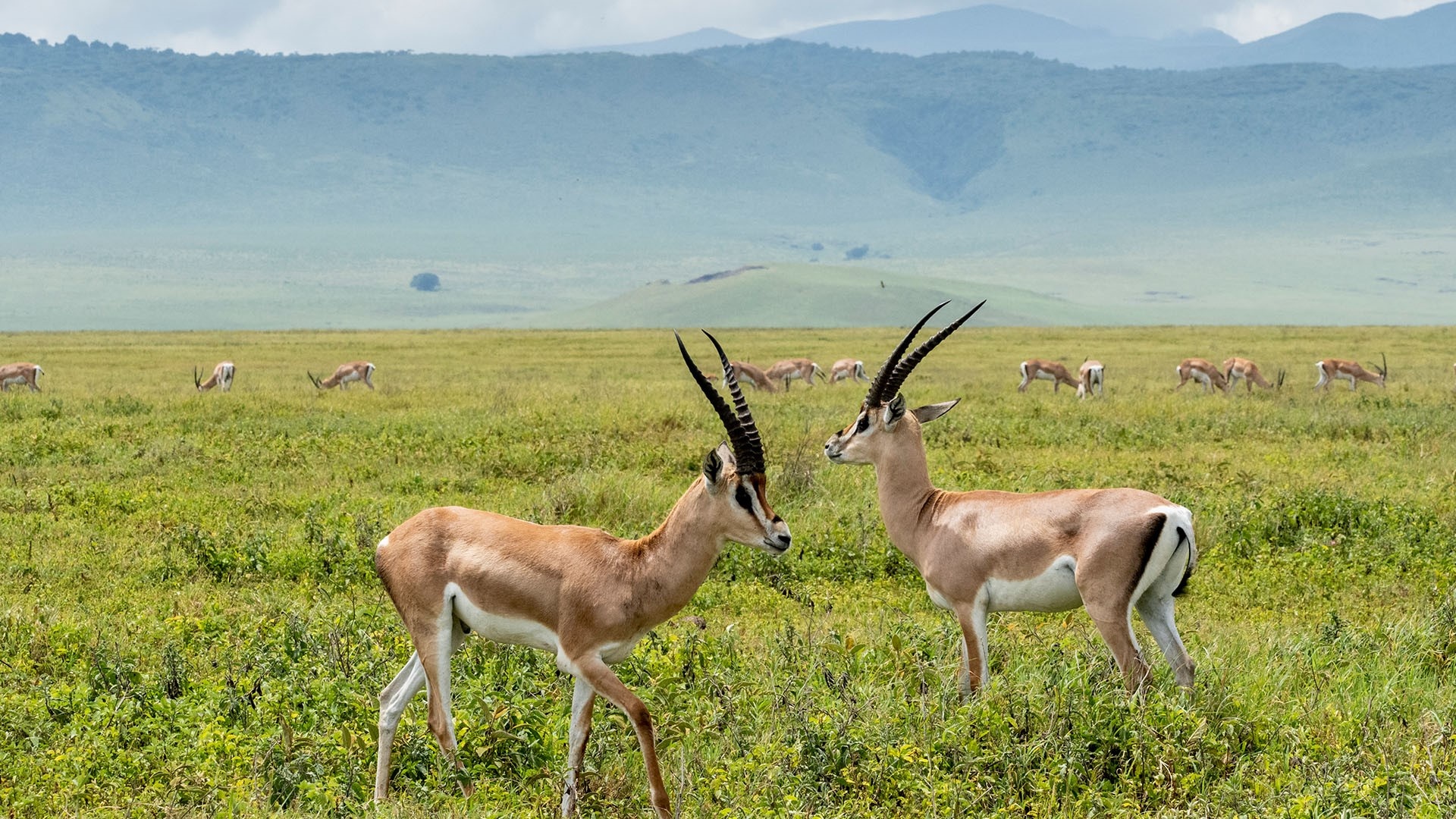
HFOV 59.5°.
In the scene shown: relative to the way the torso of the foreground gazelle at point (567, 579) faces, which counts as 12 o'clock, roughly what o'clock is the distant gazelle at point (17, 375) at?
The distant gazelle is roughly at 8 o'clock from the foreground gazelle.

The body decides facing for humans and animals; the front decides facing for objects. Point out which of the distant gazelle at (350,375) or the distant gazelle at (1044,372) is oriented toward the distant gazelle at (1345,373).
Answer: the distant gazelle at (1044,372)

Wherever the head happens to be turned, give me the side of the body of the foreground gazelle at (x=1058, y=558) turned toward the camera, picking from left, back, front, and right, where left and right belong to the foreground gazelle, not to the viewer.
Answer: left

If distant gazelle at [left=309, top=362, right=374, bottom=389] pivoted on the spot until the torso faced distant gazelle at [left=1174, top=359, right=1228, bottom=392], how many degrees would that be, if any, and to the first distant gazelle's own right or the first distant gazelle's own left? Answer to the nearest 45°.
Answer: approximately 180°

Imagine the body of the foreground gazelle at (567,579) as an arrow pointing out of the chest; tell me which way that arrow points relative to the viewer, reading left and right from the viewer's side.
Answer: facing to the right of the viewer

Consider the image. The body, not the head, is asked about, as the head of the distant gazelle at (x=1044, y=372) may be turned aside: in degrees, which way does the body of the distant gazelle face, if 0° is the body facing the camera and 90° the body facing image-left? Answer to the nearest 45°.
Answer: approximately 270°

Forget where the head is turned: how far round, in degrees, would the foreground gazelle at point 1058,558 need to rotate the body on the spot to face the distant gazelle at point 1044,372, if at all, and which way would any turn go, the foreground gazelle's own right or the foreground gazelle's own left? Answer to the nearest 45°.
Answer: approximately 90° to the foreground gazelle's own right

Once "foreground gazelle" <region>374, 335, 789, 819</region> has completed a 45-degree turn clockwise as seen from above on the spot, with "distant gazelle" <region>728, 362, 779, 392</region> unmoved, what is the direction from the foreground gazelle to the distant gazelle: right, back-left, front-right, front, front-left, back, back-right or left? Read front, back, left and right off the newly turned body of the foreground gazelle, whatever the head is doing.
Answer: back-left

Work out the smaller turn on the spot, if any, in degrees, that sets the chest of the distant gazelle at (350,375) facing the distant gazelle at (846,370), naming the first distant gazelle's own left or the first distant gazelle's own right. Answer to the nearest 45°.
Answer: approximately 180°

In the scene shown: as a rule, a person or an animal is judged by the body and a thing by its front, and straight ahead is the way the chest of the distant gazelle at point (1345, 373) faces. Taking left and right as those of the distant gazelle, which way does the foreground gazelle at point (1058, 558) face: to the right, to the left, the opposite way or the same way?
the opposite way

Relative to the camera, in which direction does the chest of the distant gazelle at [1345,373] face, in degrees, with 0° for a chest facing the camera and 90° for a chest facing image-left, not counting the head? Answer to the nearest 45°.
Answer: approximately 270°

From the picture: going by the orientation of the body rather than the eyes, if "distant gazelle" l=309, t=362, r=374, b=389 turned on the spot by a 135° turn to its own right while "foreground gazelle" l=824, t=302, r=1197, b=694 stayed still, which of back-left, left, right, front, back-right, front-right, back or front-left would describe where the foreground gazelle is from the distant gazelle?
back-right

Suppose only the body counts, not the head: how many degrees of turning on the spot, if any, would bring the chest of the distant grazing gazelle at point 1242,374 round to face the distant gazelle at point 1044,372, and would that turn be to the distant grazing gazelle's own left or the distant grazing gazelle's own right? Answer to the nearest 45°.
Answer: approximately 180°

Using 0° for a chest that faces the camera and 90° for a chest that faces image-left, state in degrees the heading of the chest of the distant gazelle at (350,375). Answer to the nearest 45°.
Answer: approximately 90°
